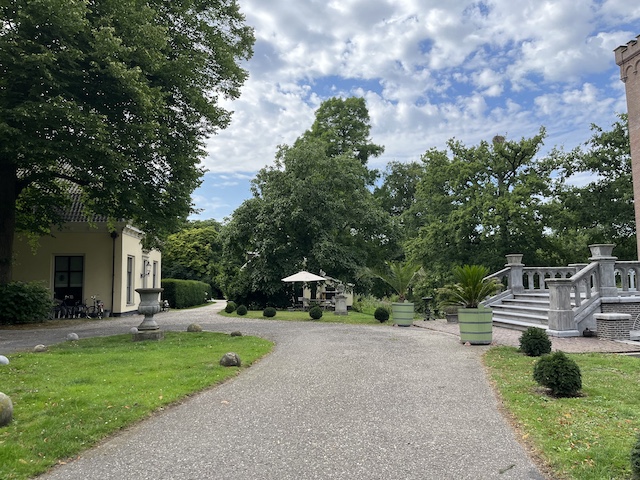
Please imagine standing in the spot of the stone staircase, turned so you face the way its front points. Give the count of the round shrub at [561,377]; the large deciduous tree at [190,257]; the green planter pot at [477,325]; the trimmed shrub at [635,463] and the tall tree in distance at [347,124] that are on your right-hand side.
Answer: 2

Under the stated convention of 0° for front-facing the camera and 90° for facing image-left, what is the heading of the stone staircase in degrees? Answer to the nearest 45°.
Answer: approximately 45°

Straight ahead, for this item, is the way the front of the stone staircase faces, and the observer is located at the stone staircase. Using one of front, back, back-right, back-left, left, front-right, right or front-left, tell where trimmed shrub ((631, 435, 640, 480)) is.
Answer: front-left

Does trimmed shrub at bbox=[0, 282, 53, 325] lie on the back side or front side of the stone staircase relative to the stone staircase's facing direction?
on the front side

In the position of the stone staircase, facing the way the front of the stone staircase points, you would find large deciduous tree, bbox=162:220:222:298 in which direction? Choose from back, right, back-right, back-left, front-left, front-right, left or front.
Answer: right

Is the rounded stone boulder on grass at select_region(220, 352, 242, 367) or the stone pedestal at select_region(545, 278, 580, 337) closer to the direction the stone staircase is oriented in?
the rounded stone boulder on grass

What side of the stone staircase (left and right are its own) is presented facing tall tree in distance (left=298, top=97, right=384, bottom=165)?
right

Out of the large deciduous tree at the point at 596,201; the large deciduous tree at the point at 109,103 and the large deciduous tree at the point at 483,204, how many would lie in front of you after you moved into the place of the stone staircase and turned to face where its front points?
1

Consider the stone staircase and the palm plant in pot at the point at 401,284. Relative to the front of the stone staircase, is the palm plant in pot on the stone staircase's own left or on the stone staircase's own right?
on the stone staircase's own right

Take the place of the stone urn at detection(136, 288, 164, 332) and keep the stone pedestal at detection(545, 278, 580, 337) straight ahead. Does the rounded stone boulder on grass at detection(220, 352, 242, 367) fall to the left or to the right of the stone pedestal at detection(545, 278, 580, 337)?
right

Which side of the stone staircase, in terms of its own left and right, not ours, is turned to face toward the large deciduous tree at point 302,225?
right

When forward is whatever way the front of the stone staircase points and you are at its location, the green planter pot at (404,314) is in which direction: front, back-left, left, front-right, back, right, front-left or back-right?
front-right

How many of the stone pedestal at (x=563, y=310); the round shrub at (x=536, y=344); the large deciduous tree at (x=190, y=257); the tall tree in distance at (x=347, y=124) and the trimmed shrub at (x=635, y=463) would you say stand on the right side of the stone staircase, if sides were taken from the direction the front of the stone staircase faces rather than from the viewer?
2

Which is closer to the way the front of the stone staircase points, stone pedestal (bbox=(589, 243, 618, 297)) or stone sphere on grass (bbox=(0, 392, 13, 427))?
the stone sphere on grass
